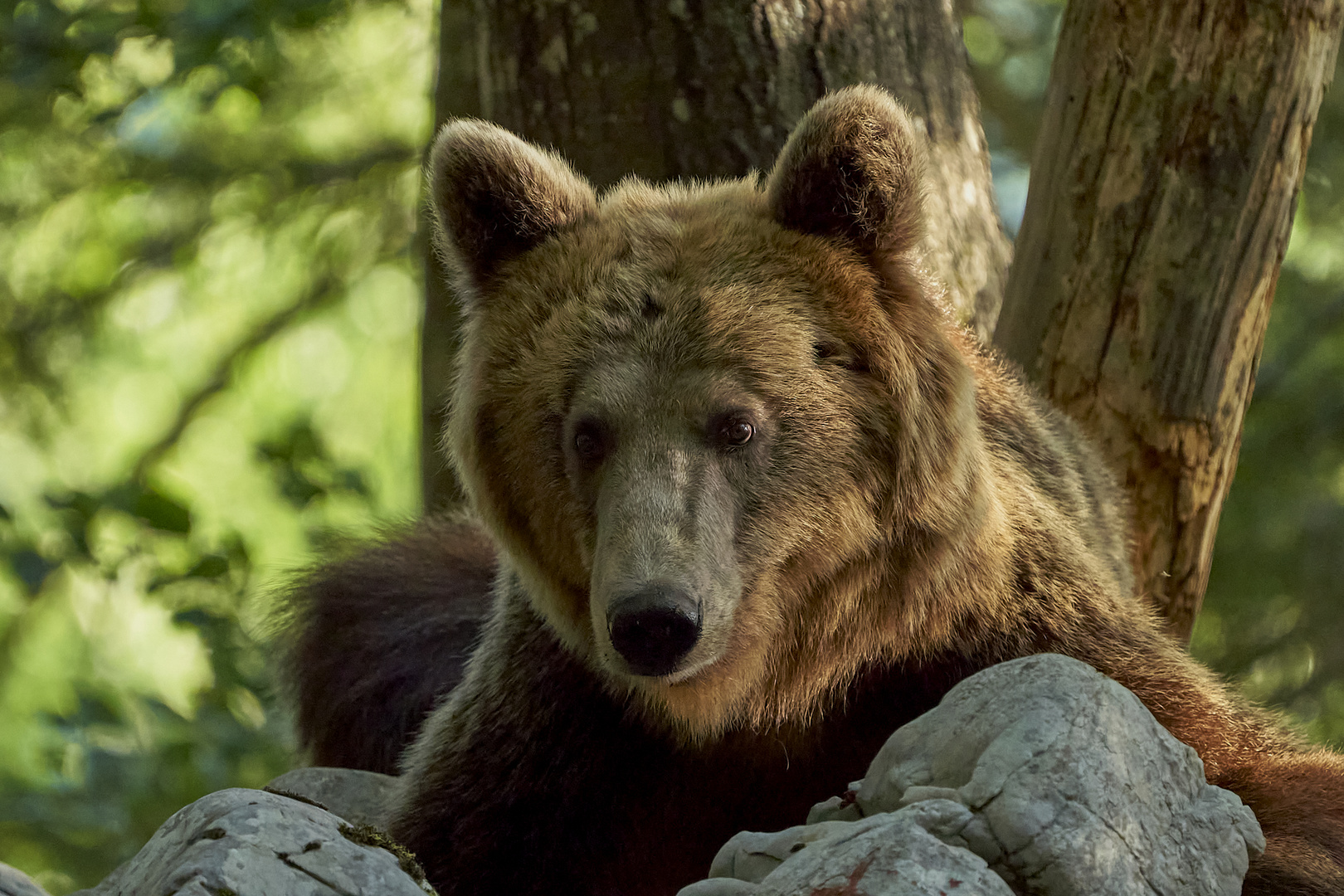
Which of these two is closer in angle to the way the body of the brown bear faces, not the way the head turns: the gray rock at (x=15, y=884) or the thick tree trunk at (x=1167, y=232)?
the gray rock

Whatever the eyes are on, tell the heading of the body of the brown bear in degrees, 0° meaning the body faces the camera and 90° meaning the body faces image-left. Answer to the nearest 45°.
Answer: approximately 0°

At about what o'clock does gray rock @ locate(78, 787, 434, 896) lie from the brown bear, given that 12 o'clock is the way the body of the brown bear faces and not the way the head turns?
The gray rock is roughly at 1 o'clock from the brown bear.

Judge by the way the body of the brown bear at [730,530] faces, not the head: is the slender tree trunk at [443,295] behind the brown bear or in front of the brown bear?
behind

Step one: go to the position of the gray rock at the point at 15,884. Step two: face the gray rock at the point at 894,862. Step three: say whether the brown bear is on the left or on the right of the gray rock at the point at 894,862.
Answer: left

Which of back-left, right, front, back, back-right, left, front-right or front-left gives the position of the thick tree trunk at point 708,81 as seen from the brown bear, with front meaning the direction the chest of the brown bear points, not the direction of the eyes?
back

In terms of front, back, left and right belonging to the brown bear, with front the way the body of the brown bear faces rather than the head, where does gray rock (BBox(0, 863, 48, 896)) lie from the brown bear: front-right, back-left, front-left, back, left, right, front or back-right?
front-right

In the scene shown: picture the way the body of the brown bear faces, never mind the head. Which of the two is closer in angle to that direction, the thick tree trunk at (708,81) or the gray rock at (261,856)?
the gray rock

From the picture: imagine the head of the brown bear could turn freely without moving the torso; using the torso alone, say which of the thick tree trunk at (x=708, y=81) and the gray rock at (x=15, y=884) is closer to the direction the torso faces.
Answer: the gray rock

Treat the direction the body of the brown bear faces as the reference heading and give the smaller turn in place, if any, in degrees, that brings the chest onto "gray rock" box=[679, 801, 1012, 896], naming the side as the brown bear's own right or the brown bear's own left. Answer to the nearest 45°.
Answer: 0° — it already faces it
